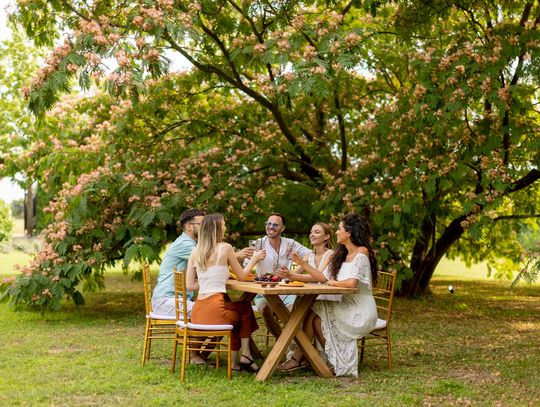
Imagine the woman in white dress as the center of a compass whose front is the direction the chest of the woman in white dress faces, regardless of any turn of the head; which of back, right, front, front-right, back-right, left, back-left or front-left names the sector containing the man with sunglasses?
front-right

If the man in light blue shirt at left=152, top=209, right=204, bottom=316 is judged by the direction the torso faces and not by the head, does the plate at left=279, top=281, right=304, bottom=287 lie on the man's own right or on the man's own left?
on the man's own right

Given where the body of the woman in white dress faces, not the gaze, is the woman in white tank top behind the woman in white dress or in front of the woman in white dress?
in front

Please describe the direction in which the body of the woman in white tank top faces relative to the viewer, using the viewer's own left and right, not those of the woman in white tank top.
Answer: facing away from the viewer and to the right of the viewer

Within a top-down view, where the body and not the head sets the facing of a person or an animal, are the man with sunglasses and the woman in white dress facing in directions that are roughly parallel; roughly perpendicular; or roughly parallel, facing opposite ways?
roughly perpendicular

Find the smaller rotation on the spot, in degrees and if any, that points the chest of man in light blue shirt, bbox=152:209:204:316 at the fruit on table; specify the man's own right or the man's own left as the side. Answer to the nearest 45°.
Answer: approximately 45° to the man's own right

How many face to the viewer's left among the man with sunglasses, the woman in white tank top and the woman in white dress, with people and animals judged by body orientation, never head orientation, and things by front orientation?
1

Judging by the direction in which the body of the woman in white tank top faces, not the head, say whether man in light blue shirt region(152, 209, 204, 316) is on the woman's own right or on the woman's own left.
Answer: on the woman's own left

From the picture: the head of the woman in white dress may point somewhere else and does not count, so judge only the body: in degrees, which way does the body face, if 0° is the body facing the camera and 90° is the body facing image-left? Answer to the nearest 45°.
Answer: approximately 90°

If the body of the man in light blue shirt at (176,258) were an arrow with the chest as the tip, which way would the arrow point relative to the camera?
to the viewer's right

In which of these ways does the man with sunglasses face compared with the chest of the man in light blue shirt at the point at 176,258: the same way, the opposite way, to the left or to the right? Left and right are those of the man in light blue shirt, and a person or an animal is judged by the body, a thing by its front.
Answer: to the right

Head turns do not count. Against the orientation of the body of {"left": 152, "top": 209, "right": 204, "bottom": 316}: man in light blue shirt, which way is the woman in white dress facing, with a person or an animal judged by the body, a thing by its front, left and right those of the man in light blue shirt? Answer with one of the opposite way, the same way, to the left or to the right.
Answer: the opposite way

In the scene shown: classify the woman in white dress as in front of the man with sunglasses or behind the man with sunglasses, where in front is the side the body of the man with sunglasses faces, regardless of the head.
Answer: in front

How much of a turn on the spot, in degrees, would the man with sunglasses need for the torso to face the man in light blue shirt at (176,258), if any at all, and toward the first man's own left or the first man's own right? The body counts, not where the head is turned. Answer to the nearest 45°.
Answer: approximately 90° to the first man's own right

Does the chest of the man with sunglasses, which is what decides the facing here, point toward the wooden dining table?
yes
